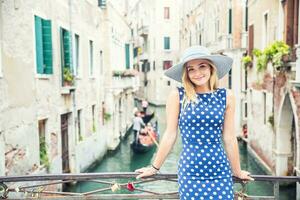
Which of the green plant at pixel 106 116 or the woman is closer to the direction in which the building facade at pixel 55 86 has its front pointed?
the woman

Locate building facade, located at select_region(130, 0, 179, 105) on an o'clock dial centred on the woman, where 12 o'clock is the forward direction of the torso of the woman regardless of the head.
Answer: The building facade is roughly at 6 o'clock from the woman.

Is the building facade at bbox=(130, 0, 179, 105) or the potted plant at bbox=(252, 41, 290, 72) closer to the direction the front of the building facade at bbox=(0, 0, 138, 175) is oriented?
the potted plant

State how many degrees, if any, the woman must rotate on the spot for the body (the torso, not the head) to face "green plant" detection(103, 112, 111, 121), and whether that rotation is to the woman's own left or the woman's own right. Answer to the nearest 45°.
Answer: approximately 180°

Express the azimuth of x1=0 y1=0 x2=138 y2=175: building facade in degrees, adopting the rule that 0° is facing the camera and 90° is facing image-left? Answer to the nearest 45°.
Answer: approximately 315°

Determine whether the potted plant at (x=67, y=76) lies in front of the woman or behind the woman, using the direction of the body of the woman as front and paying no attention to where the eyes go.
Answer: behind

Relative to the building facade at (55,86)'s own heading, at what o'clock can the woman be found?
The woman is roughly at 1 o'clock from the building facade.

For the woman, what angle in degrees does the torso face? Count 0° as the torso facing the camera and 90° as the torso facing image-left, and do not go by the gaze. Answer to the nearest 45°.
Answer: approximately 0°
